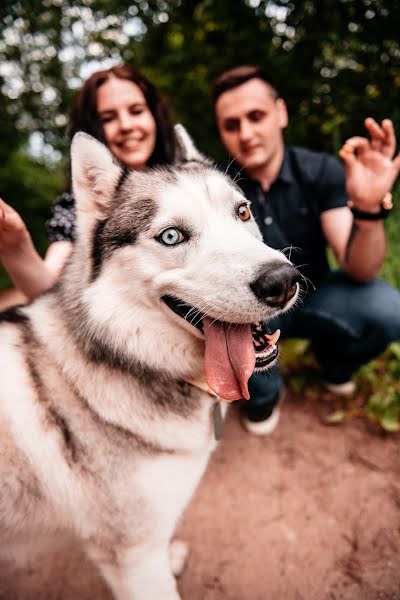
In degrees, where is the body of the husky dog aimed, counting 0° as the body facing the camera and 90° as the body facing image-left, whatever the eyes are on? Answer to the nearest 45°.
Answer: approximately 315°

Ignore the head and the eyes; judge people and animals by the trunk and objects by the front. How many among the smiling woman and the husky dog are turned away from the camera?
0

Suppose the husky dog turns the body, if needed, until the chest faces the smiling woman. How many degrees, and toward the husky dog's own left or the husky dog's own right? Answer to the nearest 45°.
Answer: approximately 135° to the husky dog's own left

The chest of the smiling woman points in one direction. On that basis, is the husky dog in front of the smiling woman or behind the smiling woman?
in front
